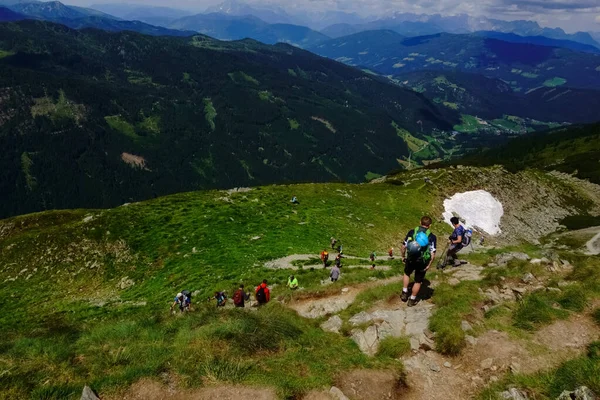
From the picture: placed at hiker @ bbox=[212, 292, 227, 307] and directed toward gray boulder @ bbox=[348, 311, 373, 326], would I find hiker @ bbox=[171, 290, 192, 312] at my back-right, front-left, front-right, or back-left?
back-right

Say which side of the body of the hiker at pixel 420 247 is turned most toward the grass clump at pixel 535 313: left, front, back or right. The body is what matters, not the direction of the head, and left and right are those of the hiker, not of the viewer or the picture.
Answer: right

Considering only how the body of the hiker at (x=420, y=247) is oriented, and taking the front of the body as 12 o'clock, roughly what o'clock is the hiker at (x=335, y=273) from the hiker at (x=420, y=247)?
the hiker at (x=335, y=273) is roughly at 11 o'clock from the hiker at (x=420, y=247).

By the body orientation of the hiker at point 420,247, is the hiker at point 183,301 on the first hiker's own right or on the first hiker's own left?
on the first hiker's own left

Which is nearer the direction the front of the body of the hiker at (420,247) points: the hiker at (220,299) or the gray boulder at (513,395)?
the hiker

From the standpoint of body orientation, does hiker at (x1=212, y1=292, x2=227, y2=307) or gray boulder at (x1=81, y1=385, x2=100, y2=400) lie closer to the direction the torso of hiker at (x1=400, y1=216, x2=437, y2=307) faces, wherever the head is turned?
the hiker

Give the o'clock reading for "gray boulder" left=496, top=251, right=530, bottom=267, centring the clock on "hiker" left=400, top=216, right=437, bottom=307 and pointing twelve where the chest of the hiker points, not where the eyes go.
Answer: The gray boulder is roughly at 1 o'clock from the hiker.

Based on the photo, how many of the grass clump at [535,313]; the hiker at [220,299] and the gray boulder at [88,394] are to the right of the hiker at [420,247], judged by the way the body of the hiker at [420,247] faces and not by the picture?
1

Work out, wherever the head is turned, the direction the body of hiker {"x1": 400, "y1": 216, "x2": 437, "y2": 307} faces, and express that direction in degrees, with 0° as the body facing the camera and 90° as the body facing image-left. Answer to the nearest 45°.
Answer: approximately 180°

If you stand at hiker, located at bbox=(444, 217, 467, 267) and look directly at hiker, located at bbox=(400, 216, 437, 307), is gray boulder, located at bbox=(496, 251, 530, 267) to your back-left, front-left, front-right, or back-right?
back-left

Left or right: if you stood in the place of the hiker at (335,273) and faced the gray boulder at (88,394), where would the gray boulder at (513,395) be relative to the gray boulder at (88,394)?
left

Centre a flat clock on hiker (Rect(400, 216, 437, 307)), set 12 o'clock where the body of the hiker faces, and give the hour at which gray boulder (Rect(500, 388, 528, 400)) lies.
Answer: The gray boulder is roughly at 5 o'clock from the hiker.
